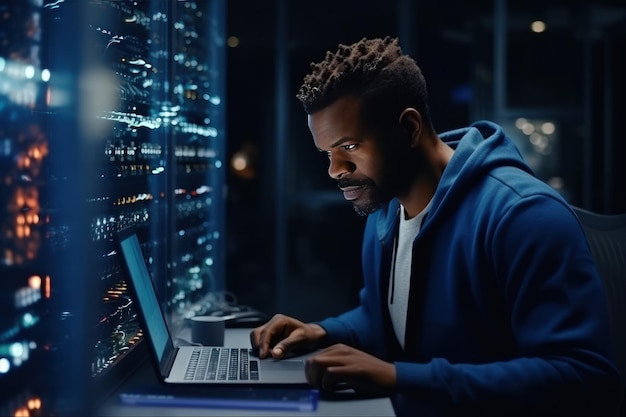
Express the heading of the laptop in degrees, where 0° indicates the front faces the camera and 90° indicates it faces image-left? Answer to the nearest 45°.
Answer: approximately 270°

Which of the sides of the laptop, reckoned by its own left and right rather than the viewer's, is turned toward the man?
front
